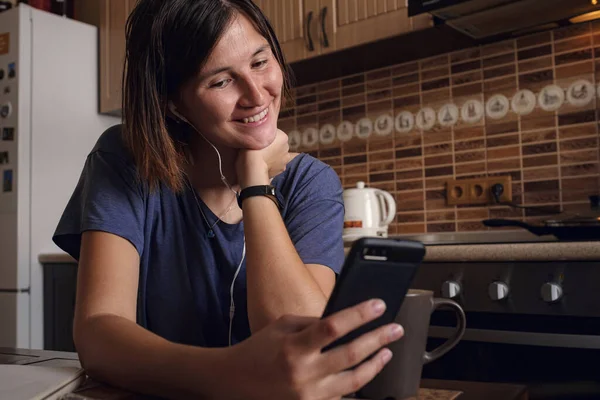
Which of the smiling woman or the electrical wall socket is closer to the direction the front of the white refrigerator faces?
the smiling woman

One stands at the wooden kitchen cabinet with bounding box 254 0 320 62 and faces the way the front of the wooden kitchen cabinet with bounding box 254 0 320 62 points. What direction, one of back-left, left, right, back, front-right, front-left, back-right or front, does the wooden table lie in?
front-left

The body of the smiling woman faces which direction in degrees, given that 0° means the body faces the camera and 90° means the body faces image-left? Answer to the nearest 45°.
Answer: approximately 315°

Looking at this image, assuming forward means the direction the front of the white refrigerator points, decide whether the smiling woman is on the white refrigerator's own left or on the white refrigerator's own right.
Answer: on the white refrigerator's own left

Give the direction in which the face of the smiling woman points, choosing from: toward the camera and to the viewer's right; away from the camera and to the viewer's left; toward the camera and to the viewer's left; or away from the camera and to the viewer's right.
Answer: toward the camera and to the viewer's right

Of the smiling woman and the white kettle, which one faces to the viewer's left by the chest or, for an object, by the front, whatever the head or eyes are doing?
the white kettle

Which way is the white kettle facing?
to the viewer's left
